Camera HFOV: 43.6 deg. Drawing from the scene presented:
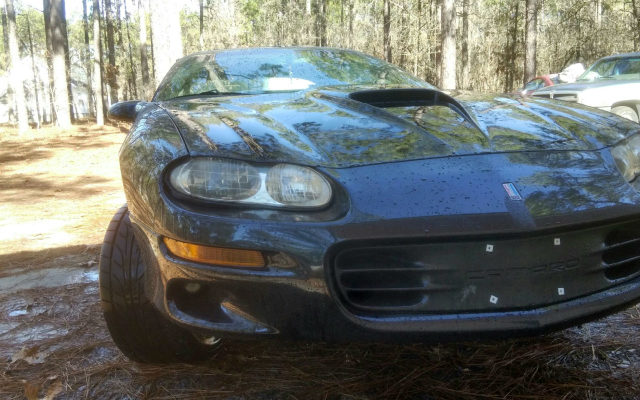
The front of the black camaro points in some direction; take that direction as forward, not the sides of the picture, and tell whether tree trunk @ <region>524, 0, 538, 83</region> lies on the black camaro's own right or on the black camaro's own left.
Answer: on the black camaro's own left

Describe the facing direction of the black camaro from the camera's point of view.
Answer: facing the viewer and to the right of the viewer

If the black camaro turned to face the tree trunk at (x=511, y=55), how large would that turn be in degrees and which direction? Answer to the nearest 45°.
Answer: approximately 135° to its left

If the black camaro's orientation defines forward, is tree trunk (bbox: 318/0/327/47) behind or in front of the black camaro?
behind

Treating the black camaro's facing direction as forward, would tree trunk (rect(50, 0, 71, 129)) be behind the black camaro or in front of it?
behind

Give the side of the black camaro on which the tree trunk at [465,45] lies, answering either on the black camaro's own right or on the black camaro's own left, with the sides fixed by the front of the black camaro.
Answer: on the black camaro's own left

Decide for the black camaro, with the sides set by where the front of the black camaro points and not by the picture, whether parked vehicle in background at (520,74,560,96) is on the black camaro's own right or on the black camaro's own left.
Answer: on the black camaro's own left

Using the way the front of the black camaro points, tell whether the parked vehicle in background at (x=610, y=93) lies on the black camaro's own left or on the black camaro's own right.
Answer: on the black camaro's own left
